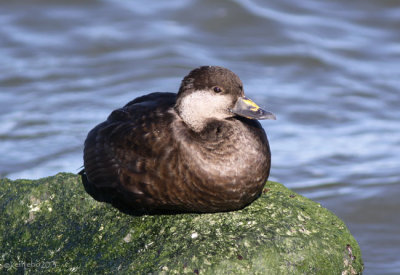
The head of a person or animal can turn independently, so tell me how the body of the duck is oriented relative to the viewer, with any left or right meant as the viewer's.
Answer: facing the viewer and to the right of the viewer
